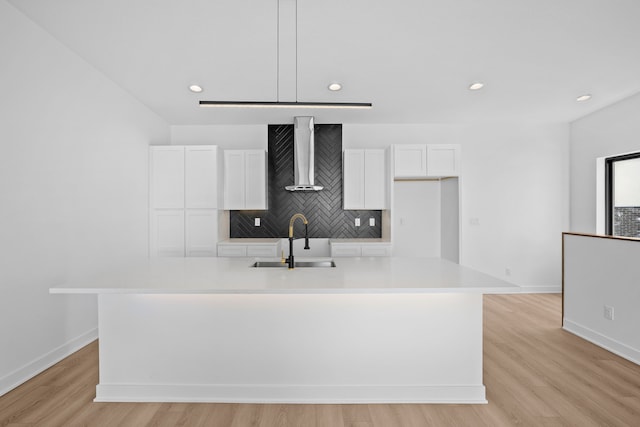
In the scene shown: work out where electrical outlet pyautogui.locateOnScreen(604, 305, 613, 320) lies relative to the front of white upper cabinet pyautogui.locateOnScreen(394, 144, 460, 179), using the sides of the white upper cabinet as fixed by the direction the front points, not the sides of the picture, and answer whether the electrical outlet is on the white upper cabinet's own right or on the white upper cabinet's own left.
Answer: on the white upper cabinet's own left

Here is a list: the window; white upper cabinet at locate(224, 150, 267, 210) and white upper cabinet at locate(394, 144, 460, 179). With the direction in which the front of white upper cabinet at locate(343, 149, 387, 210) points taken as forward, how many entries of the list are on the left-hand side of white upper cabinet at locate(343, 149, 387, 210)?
2

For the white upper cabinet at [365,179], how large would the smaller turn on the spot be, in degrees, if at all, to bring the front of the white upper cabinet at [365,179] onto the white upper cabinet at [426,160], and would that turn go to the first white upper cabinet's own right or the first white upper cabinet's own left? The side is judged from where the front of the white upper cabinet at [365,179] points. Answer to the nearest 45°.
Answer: approximately 90° to the first white upper cabinet's own left

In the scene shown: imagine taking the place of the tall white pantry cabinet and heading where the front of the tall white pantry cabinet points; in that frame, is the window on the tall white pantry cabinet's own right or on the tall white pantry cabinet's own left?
on the tall white pantry cabinet's own left

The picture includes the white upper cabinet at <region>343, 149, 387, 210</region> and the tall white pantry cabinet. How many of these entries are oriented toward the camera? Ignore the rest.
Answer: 2

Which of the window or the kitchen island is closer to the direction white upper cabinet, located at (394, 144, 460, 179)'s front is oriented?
the kitchen island

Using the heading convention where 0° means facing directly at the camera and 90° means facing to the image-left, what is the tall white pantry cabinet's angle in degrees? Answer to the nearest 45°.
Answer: approximately 0°

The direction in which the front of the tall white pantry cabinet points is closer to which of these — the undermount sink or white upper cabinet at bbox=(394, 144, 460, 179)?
the undermount sink

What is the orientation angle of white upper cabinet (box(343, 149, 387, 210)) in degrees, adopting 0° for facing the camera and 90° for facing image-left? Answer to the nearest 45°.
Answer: approximately 0°

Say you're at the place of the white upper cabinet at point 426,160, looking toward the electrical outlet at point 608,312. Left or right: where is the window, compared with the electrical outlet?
left

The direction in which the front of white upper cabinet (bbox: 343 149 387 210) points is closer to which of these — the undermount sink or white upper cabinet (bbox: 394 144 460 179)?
the undermount sink
